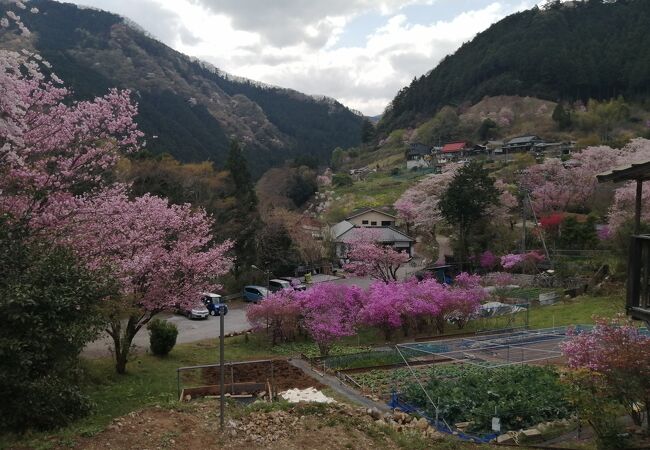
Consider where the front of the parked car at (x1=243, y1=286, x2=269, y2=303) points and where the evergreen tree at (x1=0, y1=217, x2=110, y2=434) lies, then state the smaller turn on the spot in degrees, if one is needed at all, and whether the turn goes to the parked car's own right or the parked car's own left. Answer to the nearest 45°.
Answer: approximately 45° to the parked car's own right

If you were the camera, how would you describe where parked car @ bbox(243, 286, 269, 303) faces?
facing the viewer and to the right of the viewer

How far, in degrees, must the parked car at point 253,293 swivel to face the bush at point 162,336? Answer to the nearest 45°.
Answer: approximately 45° to its right

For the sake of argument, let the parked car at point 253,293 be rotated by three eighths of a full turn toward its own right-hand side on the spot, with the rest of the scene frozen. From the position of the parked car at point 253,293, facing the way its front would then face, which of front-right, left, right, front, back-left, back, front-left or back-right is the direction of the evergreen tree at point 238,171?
right

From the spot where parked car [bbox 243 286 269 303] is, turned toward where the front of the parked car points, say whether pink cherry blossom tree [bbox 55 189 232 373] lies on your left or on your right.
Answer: on your right

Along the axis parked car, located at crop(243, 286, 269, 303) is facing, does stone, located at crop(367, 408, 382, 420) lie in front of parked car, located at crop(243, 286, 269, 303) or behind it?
in front

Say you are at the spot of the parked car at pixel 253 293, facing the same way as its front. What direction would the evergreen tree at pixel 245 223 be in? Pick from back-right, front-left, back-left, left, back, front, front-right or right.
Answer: back-left

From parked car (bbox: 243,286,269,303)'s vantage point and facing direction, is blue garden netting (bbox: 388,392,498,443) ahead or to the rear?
ahead

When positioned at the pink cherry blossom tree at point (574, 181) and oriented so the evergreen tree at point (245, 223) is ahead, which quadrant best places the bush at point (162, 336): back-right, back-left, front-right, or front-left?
front-left
